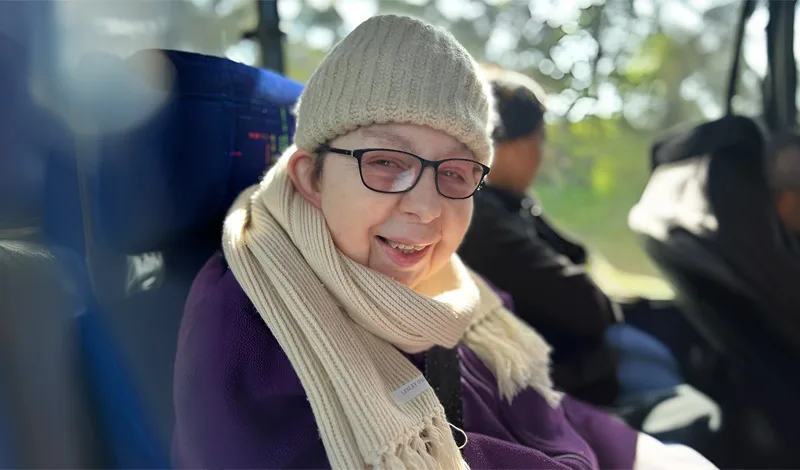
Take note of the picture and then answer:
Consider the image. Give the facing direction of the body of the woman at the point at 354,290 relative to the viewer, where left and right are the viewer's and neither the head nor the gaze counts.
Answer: facing the viewer and to the right of the viewer
